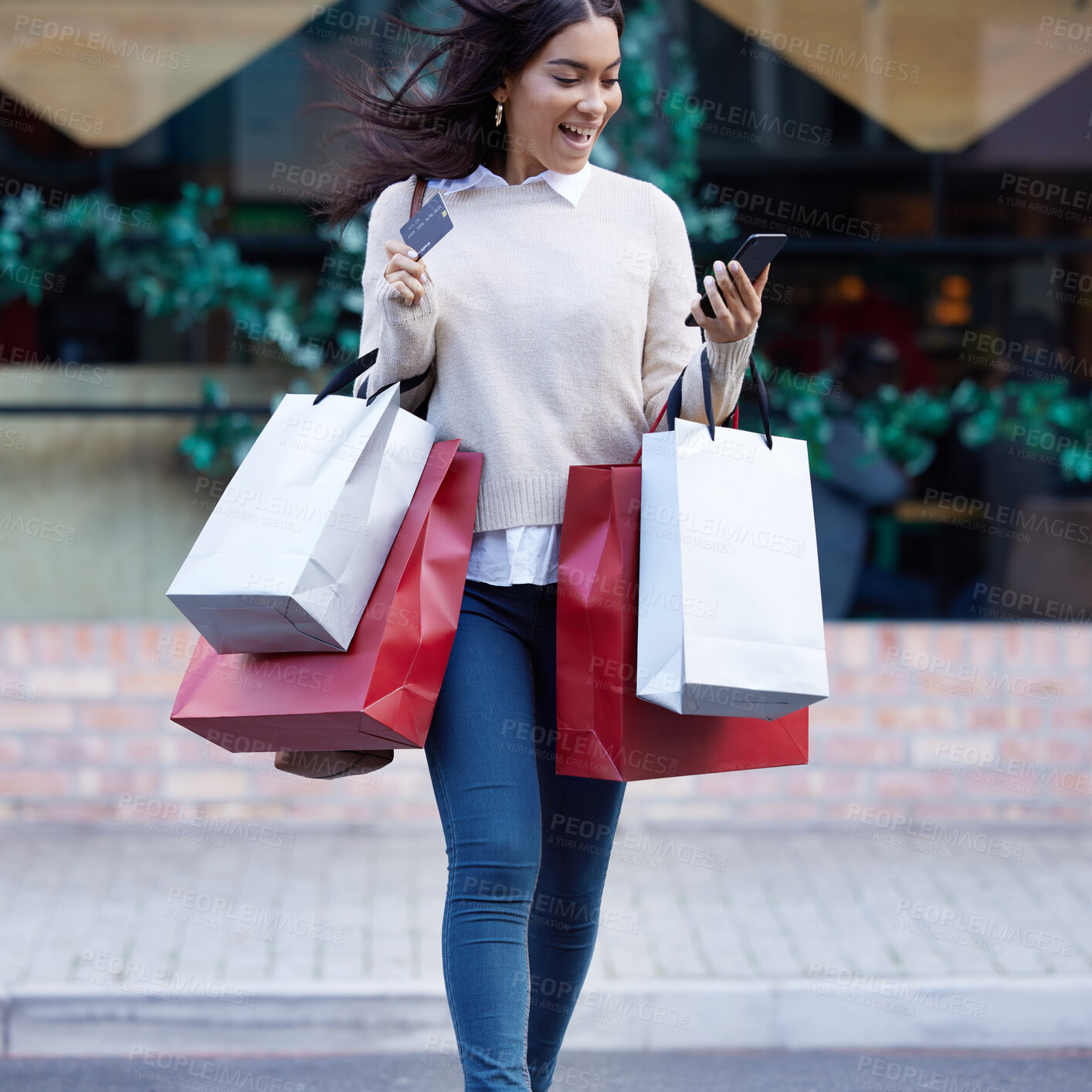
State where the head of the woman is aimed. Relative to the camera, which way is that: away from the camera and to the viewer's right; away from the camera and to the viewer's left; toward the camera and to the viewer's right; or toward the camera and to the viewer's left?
toward the camera and to the viewer's right

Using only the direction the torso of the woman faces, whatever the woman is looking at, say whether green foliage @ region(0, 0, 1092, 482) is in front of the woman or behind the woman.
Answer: behind

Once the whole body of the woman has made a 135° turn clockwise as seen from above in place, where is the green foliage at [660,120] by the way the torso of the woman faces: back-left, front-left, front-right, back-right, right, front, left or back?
front-right

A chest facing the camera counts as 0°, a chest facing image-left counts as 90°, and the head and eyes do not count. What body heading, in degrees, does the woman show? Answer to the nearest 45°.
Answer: approximately 0°
